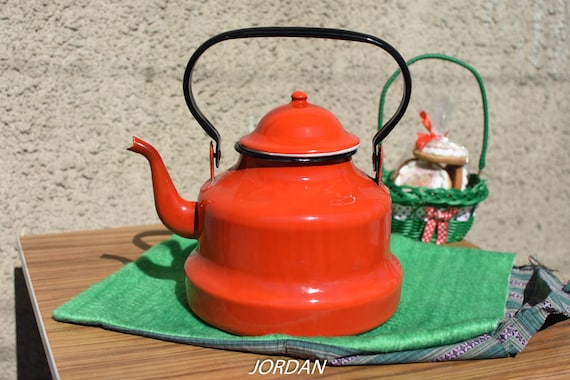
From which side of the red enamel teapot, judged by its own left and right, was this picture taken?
left
